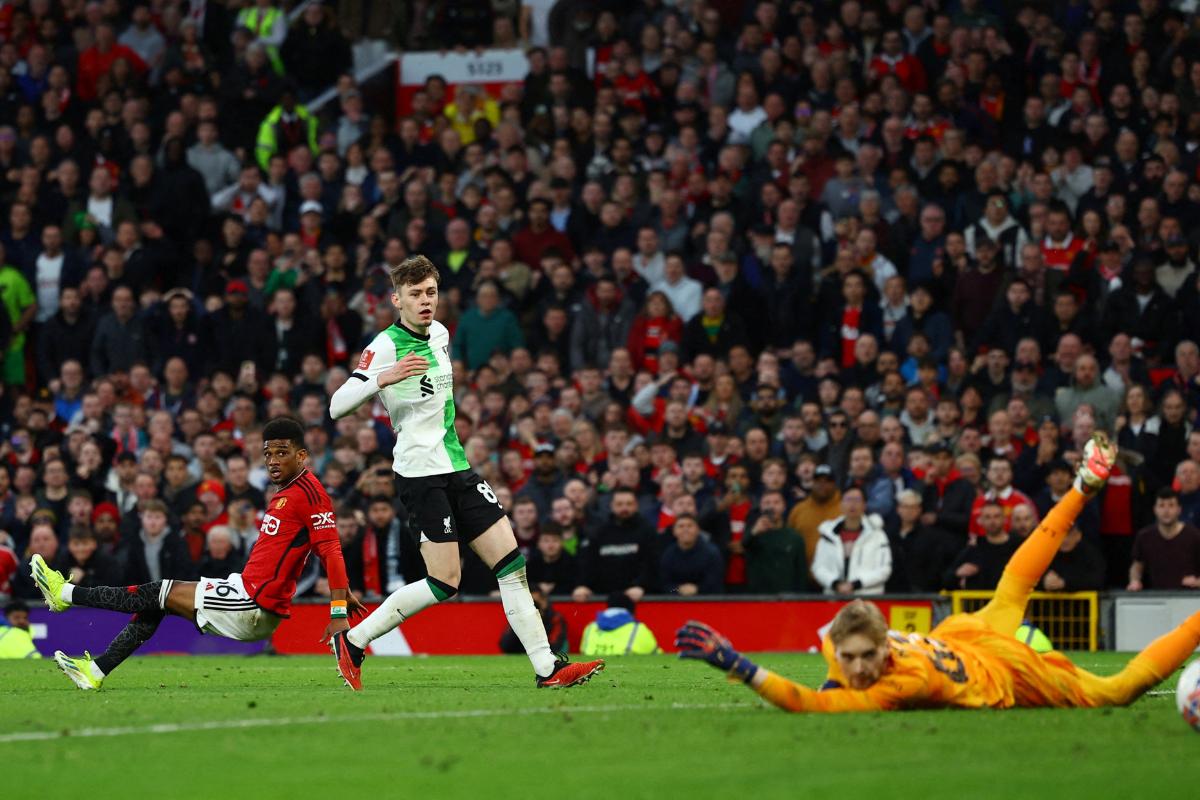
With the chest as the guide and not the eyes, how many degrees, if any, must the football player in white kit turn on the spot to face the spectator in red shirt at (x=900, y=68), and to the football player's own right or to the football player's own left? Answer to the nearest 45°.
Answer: approximately 90° to the football player's own left

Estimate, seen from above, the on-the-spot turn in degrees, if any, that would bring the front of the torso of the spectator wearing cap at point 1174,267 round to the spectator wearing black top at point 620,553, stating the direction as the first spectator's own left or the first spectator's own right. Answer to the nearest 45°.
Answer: approximately 45° to the first spectator's own right

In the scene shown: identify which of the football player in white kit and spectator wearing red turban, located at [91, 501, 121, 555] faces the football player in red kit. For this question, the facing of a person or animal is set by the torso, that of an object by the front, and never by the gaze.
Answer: the spectator wearing red turban

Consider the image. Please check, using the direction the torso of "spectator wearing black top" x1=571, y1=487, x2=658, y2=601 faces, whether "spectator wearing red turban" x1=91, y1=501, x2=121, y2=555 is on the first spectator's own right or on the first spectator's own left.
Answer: on the first spectator's own right

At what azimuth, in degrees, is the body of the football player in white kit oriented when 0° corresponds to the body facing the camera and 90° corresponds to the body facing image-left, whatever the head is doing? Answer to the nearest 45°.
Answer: approximately 315°

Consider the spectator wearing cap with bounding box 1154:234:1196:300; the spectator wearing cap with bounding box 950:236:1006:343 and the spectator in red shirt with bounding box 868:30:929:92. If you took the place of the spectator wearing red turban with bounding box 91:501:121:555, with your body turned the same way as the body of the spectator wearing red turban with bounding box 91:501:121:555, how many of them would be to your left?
3

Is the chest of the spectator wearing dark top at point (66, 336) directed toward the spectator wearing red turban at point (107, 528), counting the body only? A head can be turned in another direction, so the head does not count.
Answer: yes

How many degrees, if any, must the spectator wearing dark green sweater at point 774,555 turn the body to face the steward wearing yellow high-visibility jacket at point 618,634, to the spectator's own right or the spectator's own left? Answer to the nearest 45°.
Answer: approximately 45° to the spectator's own right

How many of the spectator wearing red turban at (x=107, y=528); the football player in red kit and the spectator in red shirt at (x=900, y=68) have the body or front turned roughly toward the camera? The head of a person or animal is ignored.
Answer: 2

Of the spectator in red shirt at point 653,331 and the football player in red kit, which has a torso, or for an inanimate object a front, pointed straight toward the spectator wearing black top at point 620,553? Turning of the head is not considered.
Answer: the spectator in red shirt

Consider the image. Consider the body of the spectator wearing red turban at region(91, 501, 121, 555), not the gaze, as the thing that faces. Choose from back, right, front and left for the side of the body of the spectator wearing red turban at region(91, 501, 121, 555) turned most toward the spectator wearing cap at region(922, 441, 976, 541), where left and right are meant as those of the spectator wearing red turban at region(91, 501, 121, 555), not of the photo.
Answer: left

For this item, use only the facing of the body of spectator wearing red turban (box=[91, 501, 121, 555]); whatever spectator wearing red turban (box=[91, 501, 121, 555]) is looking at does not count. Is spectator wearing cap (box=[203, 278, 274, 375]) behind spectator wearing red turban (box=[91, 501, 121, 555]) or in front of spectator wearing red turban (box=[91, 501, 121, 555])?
behind
